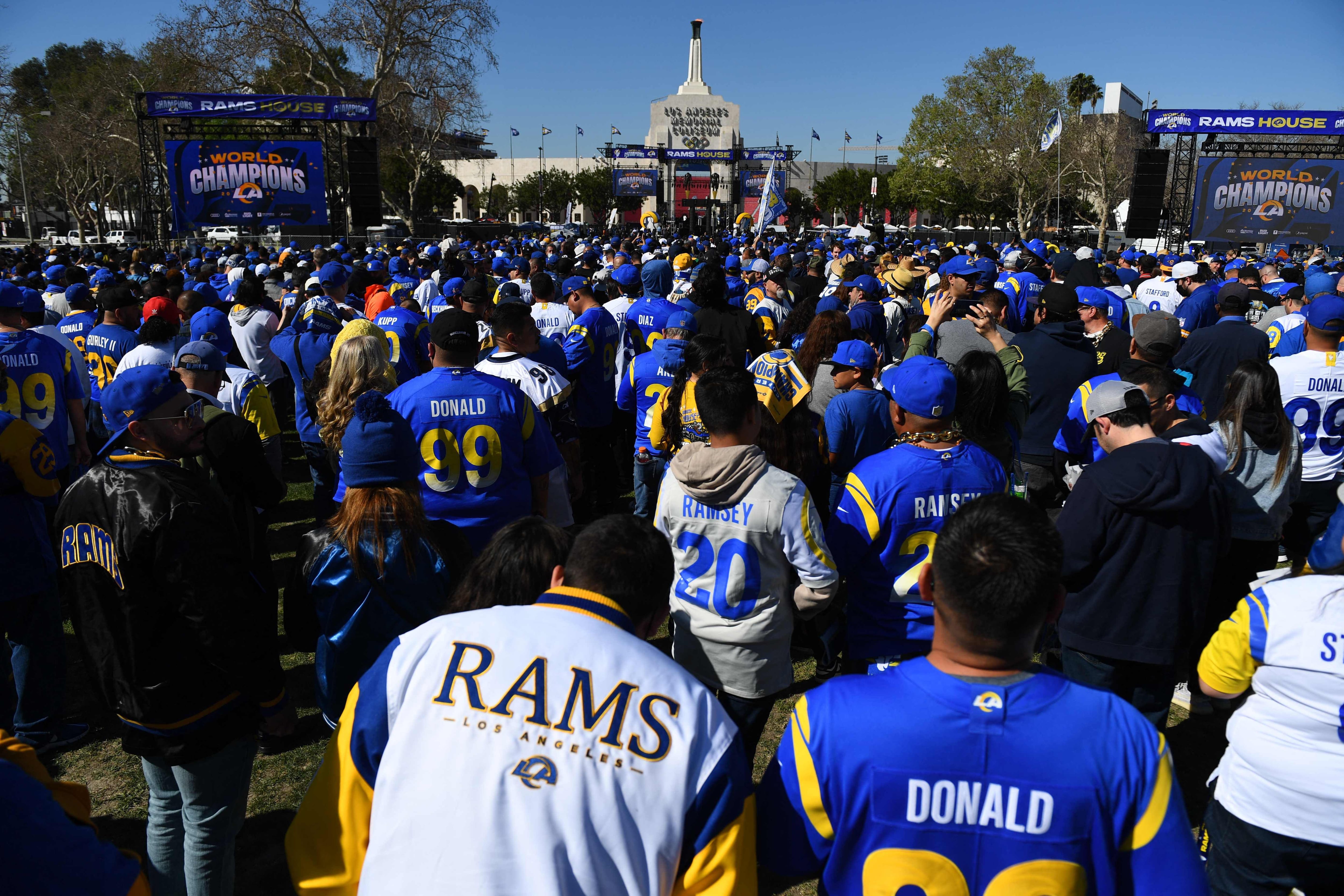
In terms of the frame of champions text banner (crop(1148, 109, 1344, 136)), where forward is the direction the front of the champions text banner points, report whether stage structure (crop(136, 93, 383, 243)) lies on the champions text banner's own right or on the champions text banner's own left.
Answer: on the champions text banner's own right

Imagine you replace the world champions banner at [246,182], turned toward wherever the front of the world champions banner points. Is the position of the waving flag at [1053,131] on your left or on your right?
on your left

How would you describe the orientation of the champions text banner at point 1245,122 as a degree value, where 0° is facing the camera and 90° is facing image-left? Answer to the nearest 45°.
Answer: approximately 0°

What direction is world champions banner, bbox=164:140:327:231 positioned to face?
toward the camera

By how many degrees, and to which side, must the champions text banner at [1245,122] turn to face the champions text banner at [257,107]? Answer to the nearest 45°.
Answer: approximately 45° to its right

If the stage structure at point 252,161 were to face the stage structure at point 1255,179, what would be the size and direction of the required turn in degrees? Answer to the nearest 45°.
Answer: approximately 90° to its left

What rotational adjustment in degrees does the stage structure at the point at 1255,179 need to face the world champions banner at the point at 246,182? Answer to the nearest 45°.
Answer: approximately 45° to its right

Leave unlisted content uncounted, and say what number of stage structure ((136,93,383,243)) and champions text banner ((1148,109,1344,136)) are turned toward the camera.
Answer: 2

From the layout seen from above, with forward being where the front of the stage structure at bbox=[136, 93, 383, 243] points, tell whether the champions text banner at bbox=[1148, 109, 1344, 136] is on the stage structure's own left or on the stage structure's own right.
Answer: on the stage structure's own left

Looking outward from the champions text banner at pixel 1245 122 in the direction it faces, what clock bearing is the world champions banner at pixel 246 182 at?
The world champions banner is roughly at 2 o'clock from the champions text banner.

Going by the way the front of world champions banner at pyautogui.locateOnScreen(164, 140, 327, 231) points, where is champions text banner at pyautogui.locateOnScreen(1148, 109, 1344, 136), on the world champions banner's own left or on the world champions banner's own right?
on the world champions banner's own left

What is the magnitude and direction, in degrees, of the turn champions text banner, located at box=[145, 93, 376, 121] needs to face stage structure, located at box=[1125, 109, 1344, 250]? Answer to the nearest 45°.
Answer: approximately 90° to its left
